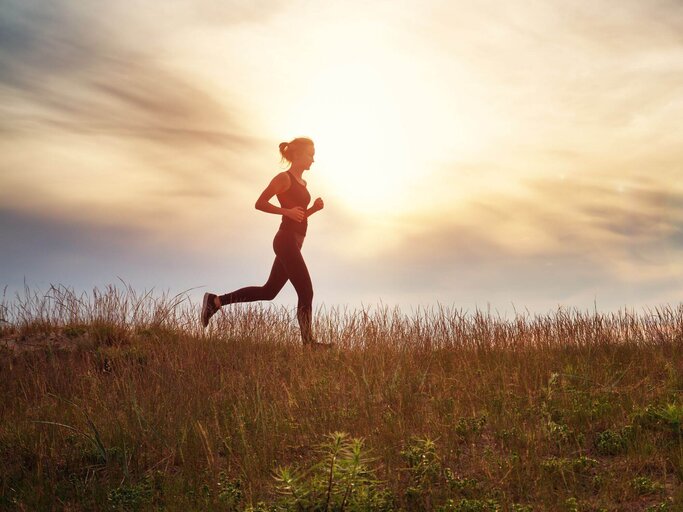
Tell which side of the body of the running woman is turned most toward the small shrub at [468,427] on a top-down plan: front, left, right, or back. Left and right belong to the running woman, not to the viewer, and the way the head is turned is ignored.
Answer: right

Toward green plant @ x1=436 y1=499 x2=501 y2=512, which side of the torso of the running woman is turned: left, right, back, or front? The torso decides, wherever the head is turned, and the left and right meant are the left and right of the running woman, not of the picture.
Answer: right

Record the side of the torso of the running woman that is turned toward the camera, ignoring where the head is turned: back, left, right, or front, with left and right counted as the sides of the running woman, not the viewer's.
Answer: right

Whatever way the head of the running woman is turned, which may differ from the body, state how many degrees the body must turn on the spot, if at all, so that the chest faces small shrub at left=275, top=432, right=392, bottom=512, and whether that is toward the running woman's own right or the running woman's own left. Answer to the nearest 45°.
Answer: approximately 90° to the running woman's own right

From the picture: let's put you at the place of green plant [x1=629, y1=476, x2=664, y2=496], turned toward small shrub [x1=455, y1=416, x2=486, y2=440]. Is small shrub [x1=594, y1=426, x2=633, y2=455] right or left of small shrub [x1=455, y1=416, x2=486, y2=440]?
right

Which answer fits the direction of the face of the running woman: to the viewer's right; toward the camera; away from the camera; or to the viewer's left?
to the viewer's right

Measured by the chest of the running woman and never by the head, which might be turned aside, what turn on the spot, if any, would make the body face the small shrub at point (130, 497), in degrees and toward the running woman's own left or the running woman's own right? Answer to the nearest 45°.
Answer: approximately 90° to the running woman's own right
